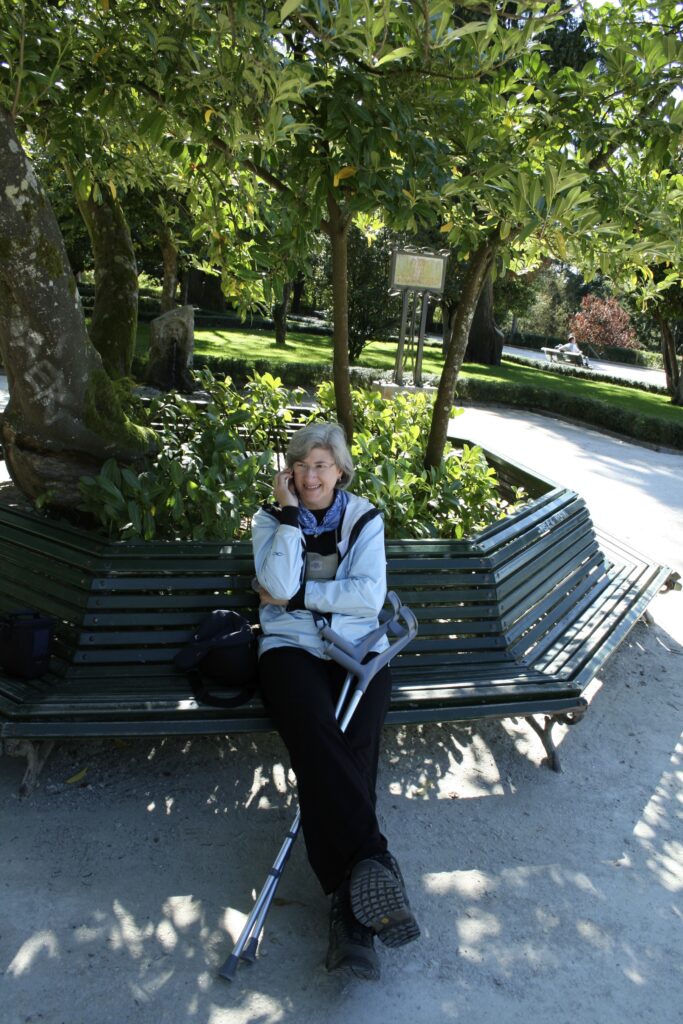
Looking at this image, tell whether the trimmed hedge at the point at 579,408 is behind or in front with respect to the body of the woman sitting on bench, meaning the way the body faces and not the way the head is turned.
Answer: behind

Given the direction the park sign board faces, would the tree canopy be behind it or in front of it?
in front

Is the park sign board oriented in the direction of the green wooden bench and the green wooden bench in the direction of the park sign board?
no

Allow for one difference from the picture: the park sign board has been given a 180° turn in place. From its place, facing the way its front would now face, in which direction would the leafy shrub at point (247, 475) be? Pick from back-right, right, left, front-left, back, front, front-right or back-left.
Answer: back

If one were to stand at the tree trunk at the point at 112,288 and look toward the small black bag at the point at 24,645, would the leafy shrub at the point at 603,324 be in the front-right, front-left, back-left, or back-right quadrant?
back-left

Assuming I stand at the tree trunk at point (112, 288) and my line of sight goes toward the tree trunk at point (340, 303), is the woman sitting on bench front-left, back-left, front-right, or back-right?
front-right

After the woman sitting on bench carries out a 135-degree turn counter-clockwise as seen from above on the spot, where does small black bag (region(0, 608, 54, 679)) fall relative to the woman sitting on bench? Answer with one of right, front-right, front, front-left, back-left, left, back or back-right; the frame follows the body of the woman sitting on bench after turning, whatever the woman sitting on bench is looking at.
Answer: back-left

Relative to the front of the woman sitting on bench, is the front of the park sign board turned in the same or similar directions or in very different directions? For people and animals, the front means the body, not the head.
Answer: same or similar directions

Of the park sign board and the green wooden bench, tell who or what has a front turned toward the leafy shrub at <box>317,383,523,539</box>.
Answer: the park sign board

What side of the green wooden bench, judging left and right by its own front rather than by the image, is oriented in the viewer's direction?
front

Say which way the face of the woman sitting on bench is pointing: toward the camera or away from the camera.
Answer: toward the camera

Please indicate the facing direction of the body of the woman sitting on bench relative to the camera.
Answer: toward the camera

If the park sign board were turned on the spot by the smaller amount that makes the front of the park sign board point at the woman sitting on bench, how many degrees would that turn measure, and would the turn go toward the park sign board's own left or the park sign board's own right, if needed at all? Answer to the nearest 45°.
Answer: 0° — it already faces them

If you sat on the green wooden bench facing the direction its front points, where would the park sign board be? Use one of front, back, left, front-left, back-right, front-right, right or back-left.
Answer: back

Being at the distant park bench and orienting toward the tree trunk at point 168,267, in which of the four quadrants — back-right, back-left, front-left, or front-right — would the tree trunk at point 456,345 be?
front-left

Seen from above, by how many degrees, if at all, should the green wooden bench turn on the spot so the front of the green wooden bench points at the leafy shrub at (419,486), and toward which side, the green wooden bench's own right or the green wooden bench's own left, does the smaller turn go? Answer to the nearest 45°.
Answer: approximately 135° to the green wooden bench's own left

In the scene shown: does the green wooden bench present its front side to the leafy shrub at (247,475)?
no

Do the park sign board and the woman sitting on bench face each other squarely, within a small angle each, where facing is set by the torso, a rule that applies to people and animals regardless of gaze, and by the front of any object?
no

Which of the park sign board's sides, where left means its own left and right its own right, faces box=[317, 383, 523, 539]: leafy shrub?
front

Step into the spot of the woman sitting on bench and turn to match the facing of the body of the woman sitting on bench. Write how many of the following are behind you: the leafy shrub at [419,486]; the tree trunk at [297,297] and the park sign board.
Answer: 3

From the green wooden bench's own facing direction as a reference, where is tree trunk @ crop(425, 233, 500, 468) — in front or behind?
behind
